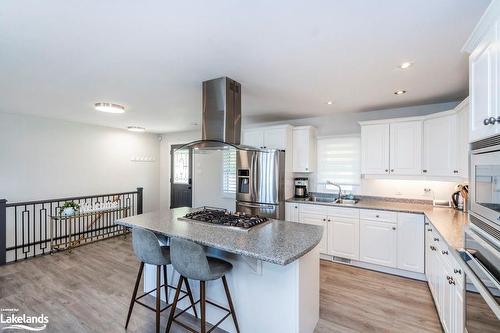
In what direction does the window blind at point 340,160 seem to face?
toward the camera

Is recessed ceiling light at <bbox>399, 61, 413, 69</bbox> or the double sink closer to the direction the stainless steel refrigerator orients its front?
the recessed ceiling light

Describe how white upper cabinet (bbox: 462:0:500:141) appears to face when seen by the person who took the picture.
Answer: facing to the left of the viewer

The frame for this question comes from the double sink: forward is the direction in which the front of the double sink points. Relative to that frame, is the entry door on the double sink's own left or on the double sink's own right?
on the double sink's own right

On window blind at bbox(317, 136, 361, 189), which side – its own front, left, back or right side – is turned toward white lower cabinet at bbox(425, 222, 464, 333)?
front

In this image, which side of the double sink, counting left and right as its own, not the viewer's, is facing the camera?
front

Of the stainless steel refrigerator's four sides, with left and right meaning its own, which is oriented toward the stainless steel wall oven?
left

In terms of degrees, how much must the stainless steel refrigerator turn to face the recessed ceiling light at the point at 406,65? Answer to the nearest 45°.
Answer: approximately 90° to its left

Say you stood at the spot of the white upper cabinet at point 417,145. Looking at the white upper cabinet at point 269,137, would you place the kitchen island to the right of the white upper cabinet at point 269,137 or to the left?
left

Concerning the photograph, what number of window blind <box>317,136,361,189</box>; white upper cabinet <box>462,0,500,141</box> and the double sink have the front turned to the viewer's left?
1

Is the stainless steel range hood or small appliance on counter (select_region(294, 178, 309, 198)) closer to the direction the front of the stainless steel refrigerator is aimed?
the stainless steel range hood

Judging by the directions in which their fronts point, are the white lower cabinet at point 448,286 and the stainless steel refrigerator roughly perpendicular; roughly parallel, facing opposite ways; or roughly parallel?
roughly perpendicular

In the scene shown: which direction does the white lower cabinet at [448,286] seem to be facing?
to the viewer's left

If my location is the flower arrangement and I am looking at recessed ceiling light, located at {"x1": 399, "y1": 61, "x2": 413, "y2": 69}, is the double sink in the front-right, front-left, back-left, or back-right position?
front-left
